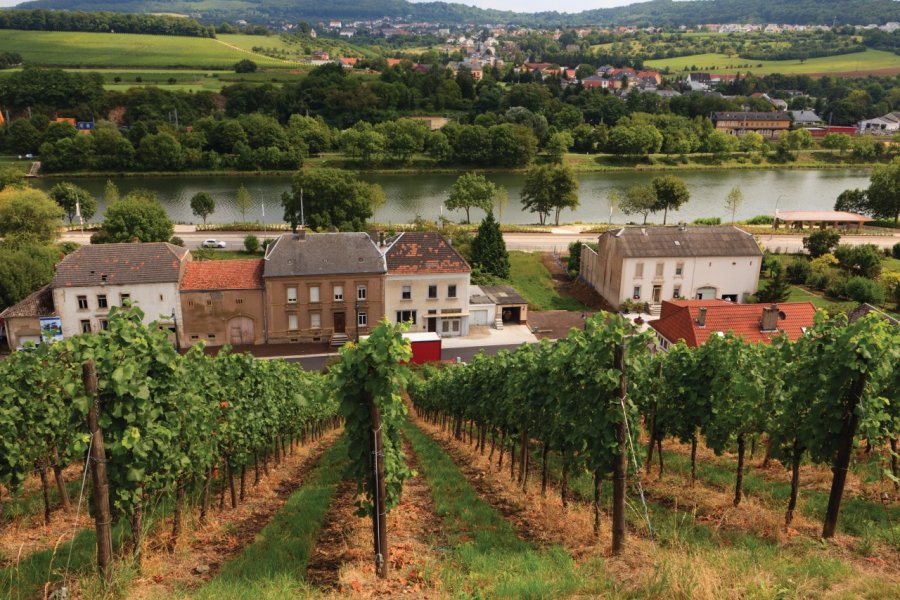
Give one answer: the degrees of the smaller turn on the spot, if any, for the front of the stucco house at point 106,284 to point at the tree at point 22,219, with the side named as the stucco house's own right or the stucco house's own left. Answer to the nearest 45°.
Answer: approximately 180°

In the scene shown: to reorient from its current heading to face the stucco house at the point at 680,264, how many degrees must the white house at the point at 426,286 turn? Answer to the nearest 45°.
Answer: approximately 90° to its left

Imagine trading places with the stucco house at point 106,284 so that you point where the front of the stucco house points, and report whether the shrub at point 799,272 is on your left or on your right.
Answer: on your left

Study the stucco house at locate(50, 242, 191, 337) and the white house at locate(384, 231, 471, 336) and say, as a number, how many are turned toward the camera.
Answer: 2

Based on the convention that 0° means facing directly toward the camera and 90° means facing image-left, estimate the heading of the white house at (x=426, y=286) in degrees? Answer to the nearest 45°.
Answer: approximately 0°

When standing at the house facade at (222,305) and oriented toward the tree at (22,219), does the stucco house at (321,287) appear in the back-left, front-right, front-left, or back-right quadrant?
back-right

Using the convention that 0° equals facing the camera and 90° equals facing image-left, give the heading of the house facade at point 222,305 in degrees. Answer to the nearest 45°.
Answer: approximately 0°
